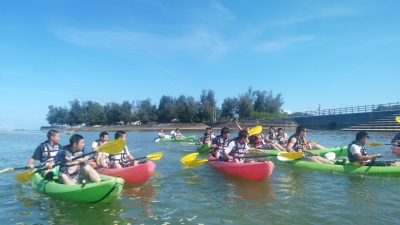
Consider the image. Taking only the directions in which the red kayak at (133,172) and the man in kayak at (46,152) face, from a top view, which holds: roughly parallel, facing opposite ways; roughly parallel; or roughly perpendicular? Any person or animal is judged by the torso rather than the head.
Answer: roughly parallel

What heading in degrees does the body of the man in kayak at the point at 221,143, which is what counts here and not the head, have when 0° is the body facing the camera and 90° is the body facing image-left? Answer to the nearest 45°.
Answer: approximately 315°

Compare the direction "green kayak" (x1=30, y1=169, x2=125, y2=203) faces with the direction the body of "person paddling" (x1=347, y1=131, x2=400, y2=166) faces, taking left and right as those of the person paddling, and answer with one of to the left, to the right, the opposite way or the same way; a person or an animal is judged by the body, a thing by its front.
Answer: the same way

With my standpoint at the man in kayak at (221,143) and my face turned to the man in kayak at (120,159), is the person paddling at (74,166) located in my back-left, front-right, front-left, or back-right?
front-left

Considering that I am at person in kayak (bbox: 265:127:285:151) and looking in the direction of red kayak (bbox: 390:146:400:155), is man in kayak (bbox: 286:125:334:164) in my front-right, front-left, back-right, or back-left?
front-right

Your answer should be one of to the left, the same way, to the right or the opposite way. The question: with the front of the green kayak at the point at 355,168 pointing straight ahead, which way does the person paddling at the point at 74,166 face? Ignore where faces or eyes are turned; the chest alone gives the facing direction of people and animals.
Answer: the same way

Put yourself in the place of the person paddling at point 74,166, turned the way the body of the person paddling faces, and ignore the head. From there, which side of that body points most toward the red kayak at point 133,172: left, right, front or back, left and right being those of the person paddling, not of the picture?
left

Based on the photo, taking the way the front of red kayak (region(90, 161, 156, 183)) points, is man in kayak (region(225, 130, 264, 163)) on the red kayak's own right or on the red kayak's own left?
on the red kayak's own left

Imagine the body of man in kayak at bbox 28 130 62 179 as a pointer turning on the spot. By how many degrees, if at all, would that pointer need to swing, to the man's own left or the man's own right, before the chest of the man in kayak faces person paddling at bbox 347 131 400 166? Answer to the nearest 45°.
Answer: approximately 45° to the man's own left

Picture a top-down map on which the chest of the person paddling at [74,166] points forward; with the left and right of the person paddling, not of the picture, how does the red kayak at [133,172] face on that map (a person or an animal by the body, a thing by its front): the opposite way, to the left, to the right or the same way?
the same way

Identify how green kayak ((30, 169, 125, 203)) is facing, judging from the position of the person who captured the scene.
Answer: facing the viewer and to the right of the viewer

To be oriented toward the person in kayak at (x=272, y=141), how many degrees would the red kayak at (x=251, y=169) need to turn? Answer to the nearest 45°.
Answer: approximately 135° to its left
